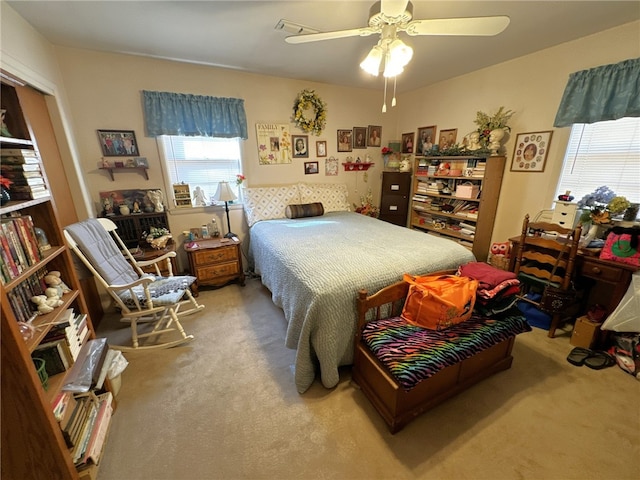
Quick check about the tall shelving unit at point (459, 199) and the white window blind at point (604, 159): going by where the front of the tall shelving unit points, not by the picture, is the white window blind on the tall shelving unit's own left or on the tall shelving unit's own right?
on the tall shelving unit's own left

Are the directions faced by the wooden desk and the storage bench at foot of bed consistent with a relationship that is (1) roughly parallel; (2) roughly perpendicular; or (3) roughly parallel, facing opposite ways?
roughly perpendicular

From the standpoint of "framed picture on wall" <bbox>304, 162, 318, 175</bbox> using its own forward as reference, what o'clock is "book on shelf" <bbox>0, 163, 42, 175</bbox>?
The book on shelf is roughly at 1 o'clock from the framed picture on wall.

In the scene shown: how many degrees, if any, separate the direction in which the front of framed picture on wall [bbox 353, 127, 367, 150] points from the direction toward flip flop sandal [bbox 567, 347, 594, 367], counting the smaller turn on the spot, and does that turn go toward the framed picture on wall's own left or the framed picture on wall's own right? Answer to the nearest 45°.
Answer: approximately 45° to the framed picture on wall's own left

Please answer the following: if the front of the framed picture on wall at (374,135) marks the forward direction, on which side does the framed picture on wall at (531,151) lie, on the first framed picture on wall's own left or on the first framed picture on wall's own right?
on the first framed picture on wall's own left

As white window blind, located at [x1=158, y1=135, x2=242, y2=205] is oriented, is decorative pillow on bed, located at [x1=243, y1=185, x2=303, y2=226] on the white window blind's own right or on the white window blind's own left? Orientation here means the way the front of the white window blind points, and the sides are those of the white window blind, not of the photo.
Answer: on the white window blind's own left

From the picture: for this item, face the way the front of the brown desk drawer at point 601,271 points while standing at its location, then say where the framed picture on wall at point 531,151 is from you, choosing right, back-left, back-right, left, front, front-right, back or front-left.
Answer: right

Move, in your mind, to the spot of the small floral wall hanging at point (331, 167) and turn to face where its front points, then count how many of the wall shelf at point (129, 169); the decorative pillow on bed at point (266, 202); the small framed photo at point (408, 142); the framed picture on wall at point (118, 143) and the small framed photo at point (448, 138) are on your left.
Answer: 2

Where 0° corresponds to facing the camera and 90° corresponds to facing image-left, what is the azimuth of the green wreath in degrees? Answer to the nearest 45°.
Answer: approximately 0°

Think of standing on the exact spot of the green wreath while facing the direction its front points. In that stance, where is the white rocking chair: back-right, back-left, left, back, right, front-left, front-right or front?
front-right

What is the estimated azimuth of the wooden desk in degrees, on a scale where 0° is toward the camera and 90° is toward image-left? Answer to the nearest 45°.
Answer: approximately 45°

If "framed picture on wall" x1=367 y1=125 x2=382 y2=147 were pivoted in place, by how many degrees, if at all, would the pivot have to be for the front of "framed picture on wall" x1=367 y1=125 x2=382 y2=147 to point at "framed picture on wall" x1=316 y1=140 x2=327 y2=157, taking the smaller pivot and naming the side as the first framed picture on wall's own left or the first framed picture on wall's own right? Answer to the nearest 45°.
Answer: approximately 45° to the first framed picture on wall's own right

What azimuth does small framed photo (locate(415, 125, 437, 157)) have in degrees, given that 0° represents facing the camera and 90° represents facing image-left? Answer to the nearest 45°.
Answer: approximately 45°

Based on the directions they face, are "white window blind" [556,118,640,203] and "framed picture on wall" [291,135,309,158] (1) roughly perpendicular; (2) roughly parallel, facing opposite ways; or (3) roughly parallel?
roughly perpendicular
